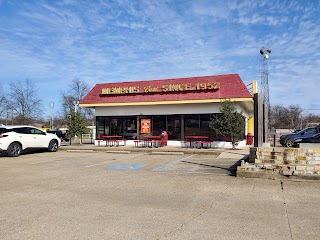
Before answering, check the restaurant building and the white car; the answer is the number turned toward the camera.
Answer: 1

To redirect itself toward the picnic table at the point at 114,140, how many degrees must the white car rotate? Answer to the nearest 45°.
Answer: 0° — it already faces it

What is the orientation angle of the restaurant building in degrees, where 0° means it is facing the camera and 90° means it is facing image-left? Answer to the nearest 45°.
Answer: approximately 0°

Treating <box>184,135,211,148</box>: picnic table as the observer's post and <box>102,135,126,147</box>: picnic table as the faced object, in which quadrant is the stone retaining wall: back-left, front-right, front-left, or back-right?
back-left
